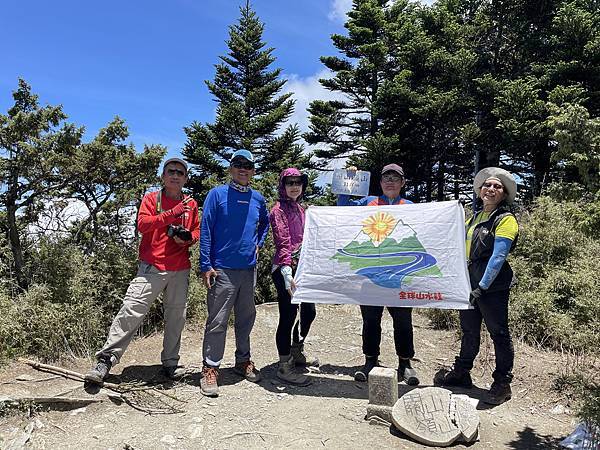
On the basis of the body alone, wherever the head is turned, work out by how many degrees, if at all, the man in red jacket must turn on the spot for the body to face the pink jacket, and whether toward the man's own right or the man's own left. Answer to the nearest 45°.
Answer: approximately 90° to the man's own left

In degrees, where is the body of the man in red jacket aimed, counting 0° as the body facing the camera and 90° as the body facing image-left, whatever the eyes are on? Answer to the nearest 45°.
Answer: approximately 0°

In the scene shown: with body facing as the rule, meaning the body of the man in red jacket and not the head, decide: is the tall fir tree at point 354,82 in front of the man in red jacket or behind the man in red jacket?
behind

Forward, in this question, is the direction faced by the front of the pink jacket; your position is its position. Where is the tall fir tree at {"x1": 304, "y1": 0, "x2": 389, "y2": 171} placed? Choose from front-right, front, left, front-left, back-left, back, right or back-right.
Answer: back-left

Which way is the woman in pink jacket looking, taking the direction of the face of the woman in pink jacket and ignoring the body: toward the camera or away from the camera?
toward the camera

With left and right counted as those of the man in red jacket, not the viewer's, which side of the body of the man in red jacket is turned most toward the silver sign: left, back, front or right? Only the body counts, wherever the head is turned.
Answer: left

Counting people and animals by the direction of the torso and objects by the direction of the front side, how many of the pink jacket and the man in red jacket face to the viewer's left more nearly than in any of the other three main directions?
0

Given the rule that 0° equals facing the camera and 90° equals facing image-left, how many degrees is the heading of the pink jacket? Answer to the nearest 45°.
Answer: approximately 315°

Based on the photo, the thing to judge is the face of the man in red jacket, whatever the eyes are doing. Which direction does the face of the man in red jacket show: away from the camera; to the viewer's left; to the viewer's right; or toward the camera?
toward the camera

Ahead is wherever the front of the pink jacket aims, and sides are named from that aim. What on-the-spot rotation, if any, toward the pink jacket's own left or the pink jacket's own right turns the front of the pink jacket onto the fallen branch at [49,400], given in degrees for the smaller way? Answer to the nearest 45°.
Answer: approximately 90° to the pink jacket's own right

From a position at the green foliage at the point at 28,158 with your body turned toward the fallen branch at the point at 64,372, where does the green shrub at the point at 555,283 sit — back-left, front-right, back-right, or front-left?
front-left

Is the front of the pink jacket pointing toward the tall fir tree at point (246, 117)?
no
